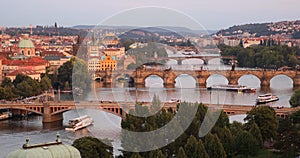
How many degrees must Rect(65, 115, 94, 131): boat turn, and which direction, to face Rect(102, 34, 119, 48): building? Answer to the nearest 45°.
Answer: approximately 135° to its right

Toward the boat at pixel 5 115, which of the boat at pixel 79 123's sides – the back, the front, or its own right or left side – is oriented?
right

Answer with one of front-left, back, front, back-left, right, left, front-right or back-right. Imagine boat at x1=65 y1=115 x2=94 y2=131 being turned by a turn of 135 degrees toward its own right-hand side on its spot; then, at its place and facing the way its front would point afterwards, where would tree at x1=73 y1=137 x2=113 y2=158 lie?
back
